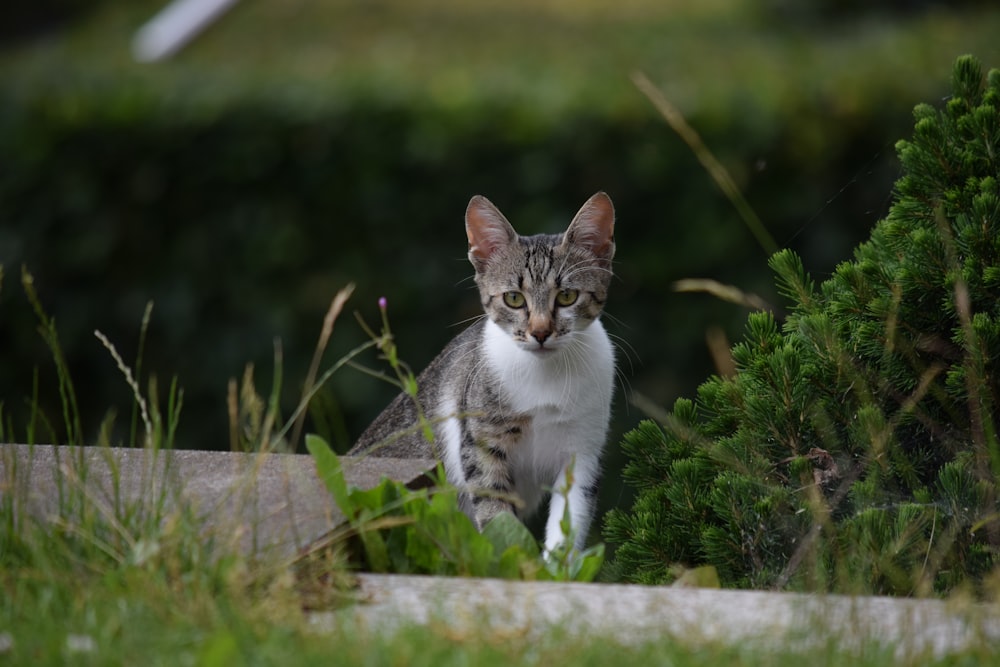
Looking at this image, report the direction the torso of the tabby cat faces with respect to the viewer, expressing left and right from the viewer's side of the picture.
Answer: facing the viewer and to the right of the viewer

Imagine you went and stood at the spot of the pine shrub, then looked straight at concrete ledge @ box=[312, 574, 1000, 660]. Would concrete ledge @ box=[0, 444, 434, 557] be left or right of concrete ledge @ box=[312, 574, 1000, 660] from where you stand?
right

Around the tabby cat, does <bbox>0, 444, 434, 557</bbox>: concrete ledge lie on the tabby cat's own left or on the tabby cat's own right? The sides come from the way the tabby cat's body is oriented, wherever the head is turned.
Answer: on the tabby cat's own right

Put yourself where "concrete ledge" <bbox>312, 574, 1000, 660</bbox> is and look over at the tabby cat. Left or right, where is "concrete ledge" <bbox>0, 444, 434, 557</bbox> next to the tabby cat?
left

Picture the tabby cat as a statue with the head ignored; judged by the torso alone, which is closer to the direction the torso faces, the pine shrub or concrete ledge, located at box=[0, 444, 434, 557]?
the pine shrub

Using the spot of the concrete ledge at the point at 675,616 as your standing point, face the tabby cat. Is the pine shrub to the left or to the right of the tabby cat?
right

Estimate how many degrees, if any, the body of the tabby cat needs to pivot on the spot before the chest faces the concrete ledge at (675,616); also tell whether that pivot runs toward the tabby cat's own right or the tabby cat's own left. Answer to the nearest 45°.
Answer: approximately 45° to the tabby cat's own right
